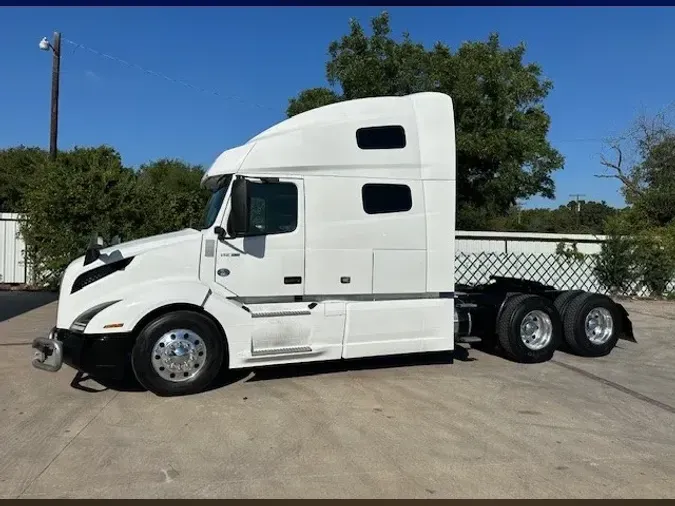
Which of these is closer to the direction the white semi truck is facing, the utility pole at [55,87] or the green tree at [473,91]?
the utility pole

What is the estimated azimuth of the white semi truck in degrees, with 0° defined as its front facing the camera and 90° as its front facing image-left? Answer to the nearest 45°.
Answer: approximately 90°

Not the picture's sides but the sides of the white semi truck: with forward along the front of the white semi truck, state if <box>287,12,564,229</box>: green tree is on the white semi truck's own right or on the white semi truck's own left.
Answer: on the white semi truck's own right

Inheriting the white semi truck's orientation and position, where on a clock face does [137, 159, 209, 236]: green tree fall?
The green tree is roughly at 2 o'clock from the white semi truck.

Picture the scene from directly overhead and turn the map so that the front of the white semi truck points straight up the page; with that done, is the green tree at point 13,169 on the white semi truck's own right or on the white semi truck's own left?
on the white semi truck's own right

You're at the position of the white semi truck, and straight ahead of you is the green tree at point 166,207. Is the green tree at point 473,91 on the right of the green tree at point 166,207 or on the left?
right

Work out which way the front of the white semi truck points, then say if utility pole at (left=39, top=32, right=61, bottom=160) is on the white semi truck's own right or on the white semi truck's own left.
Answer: on the white semi truck's own right
